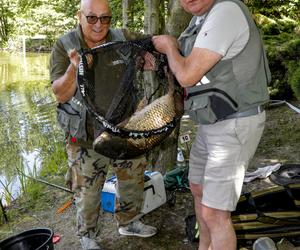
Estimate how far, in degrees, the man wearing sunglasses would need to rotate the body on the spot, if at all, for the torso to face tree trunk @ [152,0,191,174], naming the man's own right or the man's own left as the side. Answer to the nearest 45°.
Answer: approximately 90° to the man's own left

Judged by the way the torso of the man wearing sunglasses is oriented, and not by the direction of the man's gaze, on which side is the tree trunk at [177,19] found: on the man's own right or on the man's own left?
on the man's own left

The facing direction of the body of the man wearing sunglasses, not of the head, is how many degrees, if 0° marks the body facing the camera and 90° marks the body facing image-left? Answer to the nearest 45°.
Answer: approximately 315°
